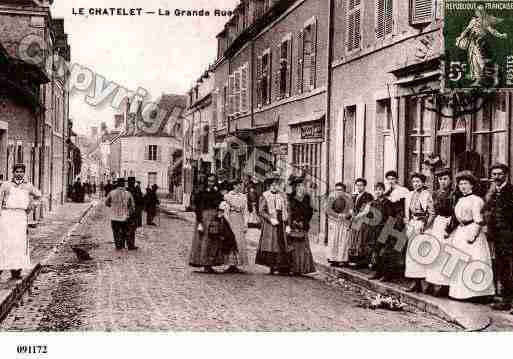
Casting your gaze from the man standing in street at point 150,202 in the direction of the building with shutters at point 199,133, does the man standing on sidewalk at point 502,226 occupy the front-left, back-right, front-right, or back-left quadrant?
back-right

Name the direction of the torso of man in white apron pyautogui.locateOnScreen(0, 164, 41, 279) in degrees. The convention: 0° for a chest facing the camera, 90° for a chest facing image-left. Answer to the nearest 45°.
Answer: approximately 0°

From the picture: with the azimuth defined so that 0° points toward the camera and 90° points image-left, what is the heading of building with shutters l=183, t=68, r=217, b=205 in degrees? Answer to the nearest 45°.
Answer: approximately 45°

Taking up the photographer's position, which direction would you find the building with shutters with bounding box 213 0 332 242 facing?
facing the viewer and to the left of the viewer

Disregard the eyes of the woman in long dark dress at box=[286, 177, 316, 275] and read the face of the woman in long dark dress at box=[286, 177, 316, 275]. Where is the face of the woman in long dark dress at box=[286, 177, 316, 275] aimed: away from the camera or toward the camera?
toward the camera

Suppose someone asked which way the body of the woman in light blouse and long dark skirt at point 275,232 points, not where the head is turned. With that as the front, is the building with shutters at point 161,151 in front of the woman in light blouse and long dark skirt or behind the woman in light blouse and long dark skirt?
behind

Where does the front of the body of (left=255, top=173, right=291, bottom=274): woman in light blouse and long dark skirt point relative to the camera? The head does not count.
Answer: toward the camera

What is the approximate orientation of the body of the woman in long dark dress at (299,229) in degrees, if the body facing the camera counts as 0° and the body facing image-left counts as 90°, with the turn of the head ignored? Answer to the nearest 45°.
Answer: approximately 0°

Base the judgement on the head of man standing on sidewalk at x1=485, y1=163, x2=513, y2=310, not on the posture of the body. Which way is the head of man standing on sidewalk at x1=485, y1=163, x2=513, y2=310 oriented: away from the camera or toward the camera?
toward the camera

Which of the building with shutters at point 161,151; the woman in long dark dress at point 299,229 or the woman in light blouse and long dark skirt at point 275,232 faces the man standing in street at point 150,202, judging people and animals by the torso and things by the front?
the building with shutters

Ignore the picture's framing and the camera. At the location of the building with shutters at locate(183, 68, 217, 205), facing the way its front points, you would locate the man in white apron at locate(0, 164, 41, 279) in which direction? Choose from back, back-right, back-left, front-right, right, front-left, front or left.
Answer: front-left

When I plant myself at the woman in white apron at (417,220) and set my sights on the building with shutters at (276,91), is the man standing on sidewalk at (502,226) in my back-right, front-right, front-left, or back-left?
back-right

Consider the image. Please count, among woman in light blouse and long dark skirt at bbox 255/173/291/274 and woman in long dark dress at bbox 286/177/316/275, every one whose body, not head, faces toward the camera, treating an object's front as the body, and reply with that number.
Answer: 2

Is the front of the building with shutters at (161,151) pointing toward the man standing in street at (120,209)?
yes
